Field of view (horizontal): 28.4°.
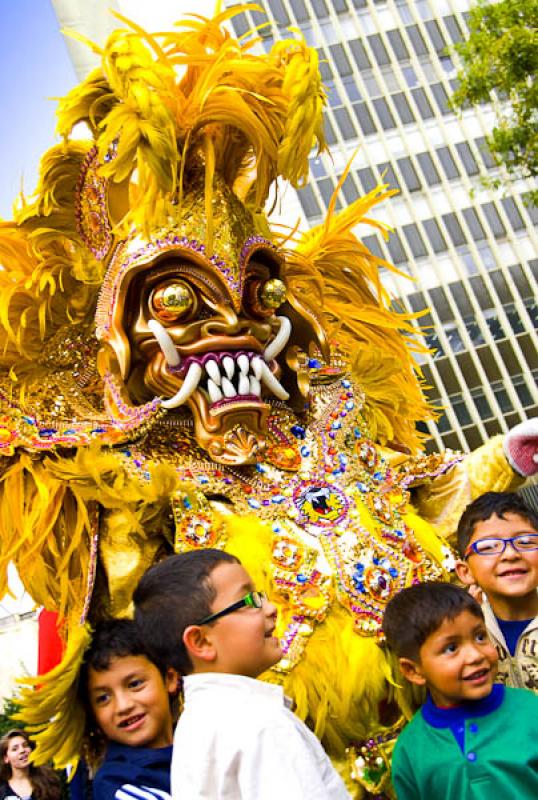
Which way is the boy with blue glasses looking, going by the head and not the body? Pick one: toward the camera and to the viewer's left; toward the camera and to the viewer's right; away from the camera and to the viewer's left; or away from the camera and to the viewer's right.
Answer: toward the camera and to the viewer's right

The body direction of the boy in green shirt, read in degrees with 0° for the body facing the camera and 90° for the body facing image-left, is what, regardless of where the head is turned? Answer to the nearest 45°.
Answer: approximately 315°

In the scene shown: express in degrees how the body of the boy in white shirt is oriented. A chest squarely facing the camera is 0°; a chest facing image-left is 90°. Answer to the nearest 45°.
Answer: approximately 270°

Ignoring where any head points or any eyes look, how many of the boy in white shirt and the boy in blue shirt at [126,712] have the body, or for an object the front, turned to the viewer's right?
1

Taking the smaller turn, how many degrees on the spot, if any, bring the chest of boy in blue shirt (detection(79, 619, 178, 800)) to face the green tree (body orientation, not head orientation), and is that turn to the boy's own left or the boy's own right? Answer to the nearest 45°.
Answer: approximately 180°

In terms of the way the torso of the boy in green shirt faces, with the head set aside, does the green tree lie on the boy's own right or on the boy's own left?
on the boy's own left

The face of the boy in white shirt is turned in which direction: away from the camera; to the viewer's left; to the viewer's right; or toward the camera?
to the viewer's right

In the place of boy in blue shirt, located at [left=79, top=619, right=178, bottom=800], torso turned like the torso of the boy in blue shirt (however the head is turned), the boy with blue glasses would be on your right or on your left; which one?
on your left

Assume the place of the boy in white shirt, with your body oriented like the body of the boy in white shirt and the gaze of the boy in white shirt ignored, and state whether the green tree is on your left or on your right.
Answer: on your left

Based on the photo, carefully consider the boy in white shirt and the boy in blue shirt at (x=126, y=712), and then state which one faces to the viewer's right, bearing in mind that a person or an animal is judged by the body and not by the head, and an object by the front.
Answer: the boy in white shirt
